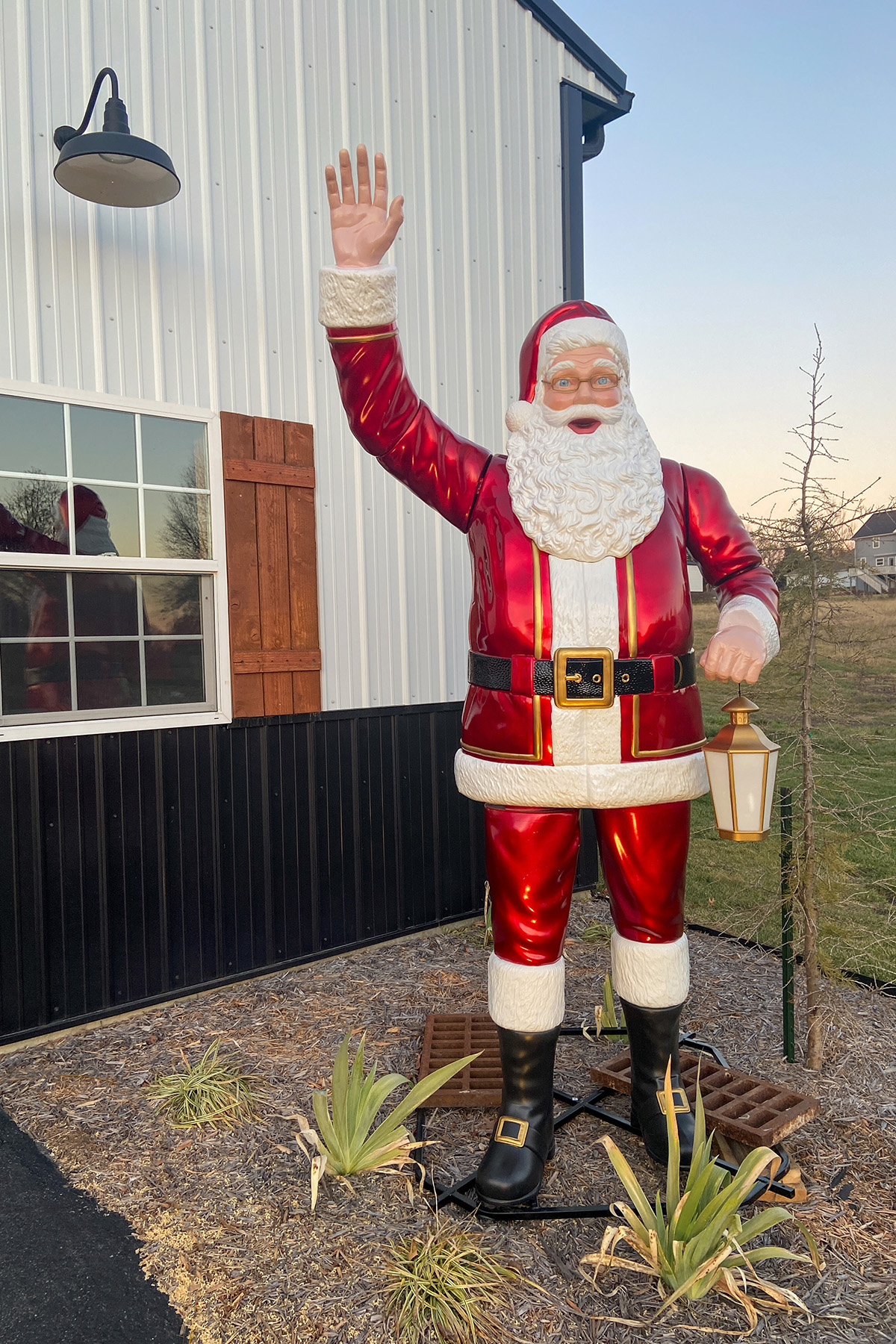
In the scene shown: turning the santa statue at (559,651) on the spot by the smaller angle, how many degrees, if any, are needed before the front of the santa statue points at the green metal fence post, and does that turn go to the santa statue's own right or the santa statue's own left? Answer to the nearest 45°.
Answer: approximately 135° to the santa statue's own left

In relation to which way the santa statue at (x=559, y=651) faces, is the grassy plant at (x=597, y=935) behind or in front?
behind

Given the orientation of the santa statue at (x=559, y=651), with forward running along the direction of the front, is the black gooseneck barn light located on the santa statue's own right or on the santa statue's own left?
on the santa statue's own right

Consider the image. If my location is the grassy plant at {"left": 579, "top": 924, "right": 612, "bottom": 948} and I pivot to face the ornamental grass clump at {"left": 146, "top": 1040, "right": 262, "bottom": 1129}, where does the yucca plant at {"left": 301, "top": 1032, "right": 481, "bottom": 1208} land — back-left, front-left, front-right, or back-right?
front-left

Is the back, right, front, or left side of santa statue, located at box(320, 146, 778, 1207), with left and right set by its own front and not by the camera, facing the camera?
front
